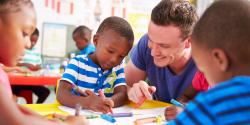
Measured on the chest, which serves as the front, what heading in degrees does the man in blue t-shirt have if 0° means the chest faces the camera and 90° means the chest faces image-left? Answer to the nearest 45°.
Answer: approximately 45°

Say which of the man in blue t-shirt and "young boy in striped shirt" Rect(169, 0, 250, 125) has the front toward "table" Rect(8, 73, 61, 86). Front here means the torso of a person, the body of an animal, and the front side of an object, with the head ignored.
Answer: the young boy in striped shirt

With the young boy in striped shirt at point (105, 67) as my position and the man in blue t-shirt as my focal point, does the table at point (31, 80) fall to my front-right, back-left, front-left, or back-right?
back-left

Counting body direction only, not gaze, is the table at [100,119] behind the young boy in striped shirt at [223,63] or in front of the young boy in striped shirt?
in front

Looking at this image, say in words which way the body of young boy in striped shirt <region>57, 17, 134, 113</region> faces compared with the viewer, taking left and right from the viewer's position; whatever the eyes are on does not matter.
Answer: facing the viewer and to the right of the viewer

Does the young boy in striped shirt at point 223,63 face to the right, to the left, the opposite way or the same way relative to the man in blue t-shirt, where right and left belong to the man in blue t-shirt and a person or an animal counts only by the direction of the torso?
to the right

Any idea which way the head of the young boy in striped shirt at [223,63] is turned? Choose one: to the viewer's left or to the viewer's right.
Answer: to the viewer's left

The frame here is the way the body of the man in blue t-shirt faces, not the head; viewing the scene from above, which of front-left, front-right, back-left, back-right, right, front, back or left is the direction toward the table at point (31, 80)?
right

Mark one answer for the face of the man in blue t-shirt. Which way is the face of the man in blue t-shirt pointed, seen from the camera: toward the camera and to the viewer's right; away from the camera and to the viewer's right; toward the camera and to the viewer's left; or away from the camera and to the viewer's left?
toward the camera and to the viewer's left

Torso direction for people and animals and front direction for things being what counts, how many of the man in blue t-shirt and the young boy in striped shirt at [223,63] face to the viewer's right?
0

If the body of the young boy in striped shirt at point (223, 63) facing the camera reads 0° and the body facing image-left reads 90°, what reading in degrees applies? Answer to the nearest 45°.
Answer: approximately 135°
